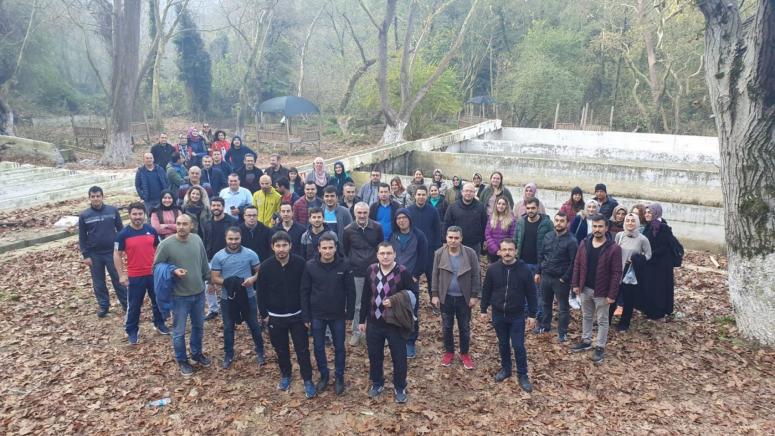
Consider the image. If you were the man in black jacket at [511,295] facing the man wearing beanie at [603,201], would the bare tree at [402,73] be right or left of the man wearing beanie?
left

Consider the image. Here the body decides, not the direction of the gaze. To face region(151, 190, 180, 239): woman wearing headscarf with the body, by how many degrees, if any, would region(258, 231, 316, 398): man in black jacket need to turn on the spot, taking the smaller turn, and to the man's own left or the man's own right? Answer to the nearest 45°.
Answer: approximately 135° to the man's own right

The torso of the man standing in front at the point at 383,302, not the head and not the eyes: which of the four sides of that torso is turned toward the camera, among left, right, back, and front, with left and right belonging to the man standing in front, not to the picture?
front

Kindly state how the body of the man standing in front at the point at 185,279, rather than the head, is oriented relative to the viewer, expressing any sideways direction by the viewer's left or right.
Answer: facing the viewer

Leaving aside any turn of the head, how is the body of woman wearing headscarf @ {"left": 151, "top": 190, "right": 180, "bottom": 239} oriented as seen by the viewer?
toward the camera

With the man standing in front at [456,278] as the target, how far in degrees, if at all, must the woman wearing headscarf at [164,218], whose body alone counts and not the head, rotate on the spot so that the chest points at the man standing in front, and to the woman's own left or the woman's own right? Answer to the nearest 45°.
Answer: approximately 45° to the woman's own left

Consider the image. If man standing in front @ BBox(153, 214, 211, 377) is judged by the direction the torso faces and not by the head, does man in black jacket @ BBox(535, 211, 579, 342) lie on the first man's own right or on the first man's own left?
on the first man's own left

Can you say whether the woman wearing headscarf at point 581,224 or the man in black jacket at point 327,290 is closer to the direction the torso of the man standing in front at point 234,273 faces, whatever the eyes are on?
the man in black jacket

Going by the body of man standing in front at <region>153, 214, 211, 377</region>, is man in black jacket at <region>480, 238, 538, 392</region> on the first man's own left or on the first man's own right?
on the first man's own left

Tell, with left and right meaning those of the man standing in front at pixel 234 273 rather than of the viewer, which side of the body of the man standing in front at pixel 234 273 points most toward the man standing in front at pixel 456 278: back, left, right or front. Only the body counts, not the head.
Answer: left
